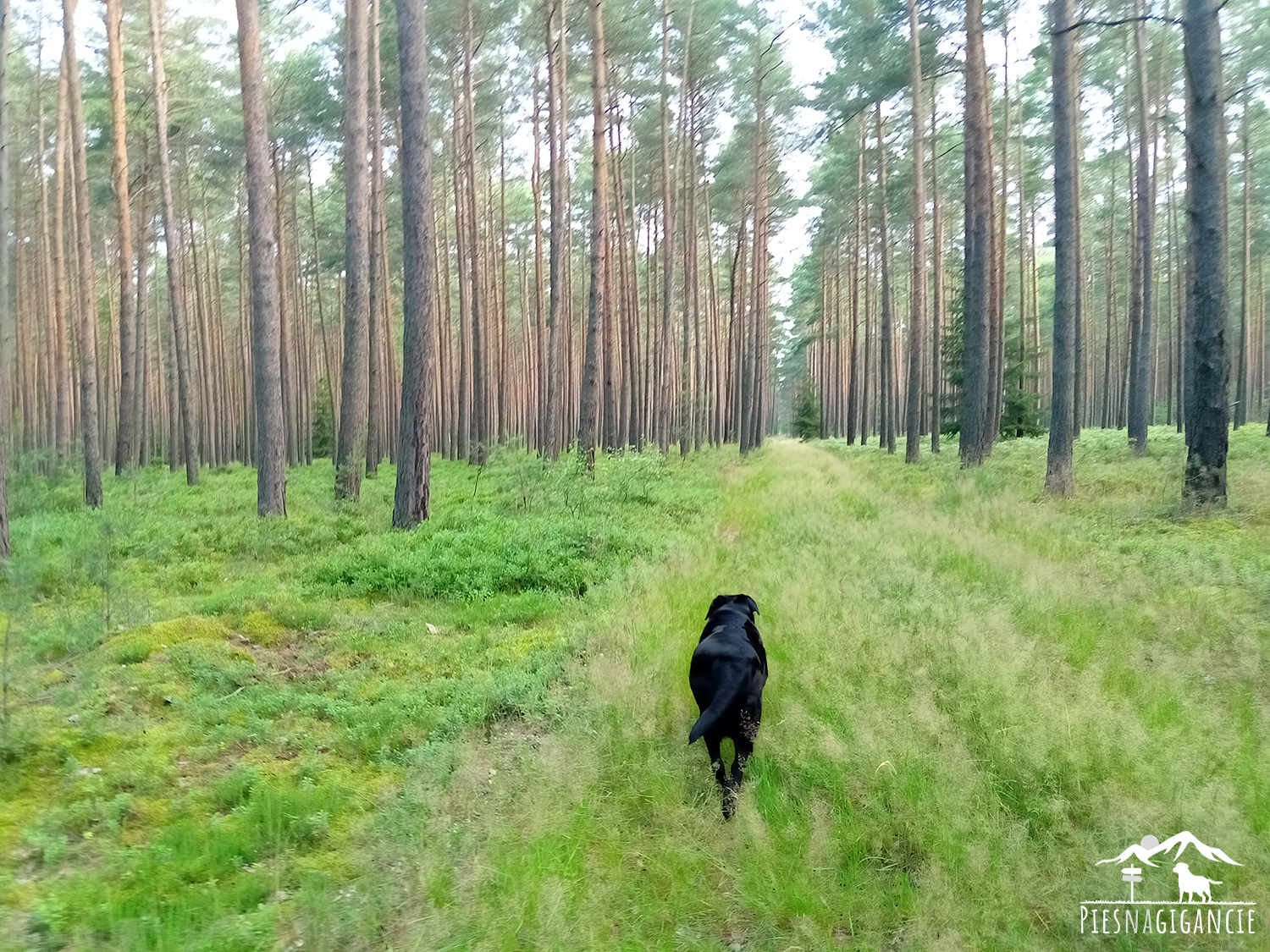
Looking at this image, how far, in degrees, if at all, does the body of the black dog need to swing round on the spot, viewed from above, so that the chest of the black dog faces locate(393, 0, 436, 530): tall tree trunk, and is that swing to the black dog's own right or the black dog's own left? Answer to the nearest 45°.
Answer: approximately 45° to the black dog's own left

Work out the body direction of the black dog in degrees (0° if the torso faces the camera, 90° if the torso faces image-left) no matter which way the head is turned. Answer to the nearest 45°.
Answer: approximately 180°

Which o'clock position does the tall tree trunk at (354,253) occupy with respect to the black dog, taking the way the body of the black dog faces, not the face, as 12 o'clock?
The tall tree trunk is roughly at 11 o'clock from the black dog.
